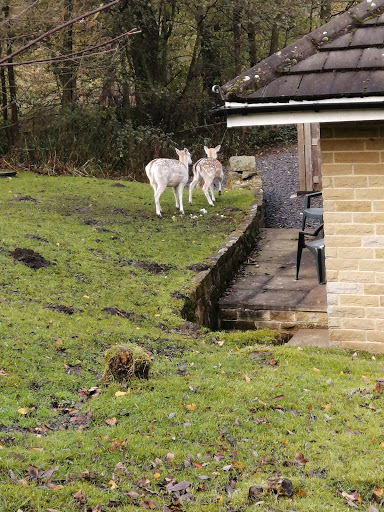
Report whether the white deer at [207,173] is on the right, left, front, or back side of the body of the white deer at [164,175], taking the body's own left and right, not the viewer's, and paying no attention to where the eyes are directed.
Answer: front

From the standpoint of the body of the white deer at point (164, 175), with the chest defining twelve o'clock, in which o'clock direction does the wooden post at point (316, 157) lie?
The wooden post is roughly at 12 o'clock from the white deer.

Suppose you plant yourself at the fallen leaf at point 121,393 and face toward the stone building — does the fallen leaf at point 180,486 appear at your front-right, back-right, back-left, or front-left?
back-right

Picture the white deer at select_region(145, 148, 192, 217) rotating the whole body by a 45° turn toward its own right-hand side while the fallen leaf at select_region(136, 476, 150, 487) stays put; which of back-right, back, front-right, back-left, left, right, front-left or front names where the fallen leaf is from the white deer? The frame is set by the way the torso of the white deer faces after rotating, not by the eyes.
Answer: right

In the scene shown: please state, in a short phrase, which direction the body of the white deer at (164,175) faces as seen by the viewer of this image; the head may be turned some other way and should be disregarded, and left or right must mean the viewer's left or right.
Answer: facing away from the viewer and to the right of the viewer

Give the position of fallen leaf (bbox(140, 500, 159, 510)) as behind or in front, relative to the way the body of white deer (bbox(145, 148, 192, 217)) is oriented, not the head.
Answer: behind

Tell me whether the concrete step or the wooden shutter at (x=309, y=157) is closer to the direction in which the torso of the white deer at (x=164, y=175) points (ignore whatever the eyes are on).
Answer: the wooden shutter

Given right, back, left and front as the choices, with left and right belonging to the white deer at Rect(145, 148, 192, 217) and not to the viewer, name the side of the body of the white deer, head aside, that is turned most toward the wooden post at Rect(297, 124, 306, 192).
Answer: front

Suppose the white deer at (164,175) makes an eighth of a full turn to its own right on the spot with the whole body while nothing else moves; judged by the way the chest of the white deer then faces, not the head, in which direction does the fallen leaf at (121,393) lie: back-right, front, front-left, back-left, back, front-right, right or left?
right

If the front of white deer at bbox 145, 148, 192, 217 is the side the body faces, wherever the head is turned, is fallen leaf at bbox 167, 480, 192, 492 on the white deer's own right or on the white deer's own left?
on the white deer's own right

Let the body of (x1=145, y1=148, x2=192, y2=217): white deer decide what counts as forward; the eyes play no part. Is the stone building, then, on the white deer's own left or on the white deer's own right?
on the white deer's own right

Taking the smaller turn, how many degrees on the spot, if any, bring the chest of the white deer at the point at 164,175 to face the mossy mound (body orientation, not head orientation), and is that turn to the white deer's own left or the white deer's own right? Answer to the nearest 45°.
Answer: approximately 135° to the white deer's own right

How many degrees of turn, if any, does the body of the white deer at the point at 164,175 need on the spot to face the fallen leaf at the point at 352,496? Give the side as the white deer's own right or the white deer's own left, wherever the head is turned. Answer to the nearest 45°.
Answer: approximately 135° to the white deer's own right
